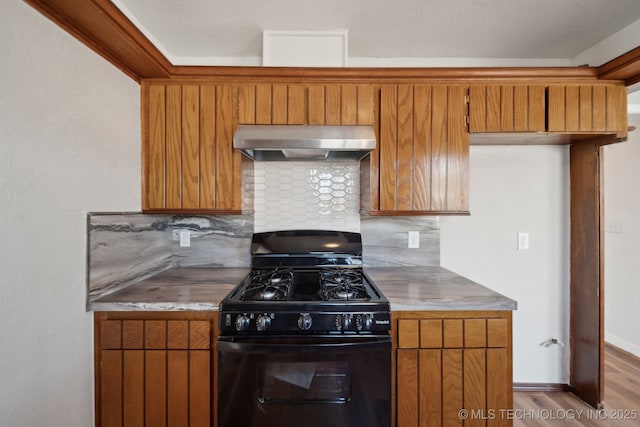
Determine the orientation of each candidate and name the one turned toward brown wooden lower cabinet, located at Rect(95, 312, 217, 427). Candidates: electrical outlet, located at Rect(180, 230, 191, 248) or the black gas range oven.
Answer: the electrical outlet

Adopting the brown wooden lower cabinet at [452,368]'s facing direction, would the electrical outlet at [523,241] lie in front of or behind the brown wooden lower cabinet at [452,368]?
behind

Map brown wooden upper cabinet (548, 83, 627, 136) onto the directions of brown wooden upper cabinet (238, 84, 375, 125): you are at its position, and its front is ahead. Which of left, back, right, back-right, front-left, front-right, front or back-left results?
left

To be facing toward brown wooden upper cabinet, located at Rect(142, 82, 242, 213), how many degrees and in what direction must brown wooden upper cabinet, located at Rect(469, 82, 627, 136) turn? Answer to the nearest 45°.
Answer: approximately 45° to its right

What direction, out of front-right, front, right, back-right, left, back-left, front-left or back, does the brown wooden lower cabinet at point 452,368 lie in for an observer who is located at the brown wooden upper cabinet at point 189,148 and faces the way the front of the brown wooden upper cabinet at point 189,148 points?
front-left

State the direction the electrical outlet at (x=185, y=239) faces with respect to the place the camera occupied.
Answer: facing the viewer

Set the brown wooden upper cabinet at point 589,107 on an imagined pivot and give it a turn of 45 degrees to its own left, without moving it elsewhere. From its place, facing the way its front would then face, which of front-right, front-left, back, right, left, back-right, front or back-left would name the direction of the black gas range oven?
right

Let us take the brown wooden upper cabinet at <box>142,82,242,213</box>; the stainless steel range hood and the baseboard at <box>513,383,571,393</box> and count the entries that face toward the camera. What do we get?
3

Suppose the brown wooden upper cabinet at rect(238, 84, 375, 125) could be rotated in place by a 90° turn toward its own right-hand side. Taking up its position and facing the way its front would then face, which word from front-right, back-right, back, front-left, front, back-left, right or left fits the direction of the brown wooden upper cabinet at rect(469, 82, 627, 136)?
back

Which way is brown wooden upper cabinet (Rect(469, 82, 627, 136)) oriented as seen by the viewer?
toward the camera

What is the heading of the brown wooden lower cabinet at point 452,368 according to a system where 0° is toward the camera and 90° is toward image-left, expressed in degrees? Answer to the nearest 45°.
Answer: approximately 0°

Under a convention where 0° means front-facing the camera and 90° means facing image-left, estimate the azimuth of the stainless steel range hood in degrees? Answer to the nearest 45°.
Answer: approximately 0°
